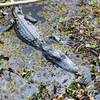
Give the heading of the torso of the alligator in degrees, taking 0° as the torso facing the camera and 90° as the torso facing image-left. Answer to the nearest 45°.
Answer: approximately 315°
